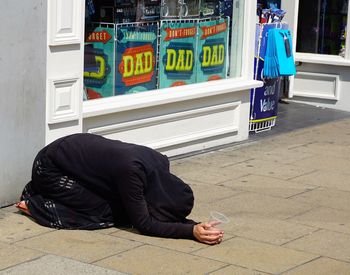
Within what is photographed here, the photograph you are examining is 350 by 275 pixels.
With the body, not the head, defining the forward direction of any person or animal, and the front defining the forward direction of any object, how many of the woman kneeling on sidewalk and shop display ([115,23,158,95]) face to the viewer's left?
0

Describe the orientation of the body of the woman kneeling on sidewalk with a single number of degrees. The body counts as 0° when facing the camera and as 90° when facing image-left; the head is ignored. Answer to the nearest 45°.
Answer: approximately 270°

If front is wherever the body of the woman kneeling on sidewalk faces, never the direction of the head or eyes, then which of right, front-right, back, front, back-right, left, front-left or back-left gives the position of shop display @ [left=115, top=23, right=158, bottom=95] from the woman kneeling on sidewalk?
left

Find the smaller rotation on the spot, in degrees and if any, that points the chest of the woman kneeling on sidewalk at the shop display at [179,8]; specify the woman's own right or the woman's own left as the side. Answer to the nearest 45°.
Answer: approximately 90° to the woman's own left

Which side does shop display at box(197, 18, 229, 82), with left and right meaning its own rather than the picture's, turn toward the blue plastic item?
left

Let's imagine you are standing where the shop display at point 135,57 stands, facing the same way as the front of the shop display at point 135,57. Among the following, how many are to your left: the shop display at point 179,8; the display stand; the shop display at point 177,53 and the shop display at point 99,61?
3

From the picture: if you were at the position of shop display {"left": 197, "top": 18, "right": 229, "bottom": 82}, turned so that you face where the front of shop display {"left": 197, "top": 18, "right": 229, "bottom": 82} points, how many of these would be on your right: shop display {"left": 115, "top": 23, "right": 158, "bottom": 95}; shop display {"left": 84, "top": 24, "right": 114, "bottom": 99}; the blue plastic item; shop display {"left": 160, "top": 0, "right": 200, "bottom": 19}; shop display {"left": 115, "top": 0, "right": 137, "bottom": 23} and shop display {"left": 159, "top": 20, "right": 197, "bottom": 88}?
5

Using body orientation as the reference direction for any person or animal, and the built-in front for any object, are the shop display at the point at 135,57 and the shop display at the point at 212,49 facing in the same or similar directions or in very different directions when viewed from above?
same or similar directions

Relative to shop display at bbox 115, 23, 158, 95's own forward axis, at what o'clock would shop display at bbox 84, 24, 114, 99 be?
shop display at bbox 84, 24, 114, 99 is roughly at 3 o'clock from shop display at bbox 115, 23, 158, 95.

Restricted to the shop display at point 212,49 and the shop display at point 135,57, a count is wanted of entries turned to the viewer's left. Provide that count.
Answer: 0

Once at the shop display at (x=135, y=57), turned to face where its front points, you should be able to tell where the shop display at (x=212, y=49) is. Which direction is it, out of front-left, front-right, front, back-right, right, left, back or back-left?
left

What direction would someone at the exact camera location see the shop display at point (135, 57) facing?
facing the viewer and to the right of the viewer
